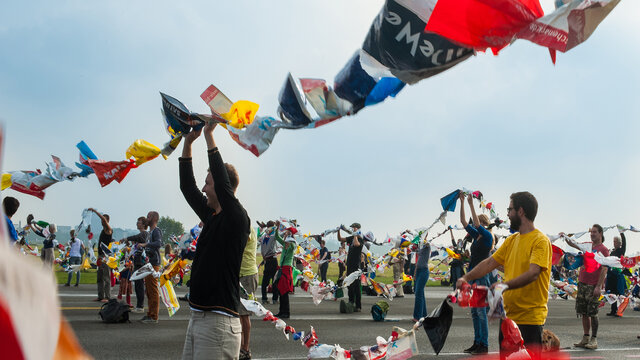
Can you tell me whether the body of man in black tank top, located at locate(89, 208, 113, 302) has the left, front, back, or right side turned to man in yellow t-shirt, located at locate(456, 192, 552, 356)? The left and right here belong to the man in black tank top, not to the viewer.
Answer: left

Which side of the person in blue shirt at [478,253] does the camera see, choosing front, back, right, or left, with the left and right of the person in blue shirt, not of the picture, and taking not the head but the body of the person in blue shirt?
left

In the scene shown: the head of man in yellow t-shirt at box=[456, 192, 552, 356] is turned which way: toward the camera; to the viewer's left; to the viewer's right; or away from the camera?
to the viewer's left

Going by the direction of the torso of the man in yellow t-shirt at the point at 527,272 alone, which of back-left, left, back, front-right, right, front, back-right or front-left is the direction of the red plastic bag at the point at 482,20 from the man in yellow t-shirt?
front-left

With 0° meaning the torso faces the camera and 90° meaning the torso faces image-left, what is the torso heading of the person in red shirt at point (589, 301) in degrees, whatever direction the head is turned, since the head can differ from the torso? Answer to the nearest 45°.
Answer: approximately 45°

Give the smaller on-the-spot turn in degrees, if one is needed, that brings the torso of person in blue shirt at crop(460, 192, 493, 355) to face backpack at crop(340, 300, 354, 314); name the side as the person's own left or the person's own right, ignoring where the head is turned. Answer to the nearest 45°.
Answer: approximately 45° to the person's own right

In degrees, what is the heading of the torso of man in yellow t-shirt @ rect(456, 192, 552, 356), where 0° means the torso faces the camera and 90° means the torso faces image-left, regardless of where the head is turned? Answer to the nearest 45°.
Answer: approximately 45°

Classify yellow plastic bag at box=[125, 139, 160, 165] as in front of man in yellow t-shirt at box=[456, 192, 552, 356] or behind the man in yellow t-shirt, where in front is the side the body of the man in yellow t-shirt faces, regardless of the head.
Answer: in front
